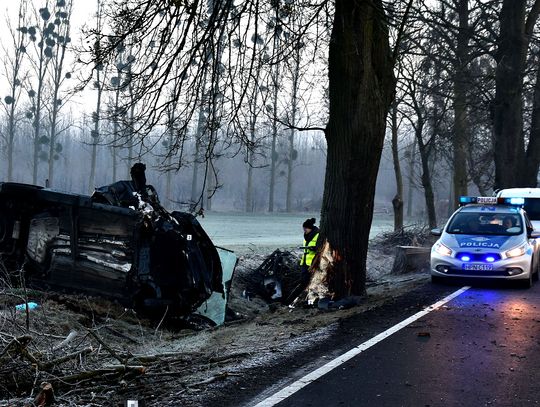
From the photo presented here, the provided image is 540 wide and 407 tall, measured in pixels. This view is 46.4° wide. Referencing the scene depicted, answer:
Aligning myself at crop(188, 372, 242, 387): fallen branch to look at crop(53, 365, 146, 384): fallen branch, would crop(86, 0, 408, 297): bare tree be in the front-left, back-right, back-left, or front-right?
back-right

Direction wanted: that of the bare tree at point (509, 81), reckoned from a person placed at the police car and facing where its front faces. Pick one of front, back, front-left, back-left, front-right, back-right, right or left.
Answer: back

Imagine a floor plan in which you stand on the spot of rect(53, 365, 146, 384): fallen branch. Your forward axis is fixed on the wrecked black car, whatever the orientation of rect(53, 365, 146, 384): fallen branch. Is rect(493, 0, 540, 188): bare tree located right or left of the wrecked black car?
right

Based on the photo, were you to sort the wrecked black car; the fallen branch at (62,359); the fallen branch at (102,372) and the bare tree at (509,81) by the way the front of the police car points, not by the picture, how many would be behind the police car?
1

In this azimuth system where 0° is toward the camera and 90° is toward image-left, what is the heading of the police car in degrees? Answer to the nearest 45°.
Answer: approximately 0°

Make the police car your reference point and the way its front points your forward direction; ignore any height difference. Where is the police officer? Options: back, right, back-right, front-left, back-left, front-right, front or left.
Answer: right

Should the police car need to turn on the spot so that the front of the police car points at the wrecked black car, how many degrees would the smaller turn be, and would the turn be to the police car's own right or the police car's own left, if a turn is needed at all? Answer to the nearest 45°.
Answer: approximately 45° to the police car's own right

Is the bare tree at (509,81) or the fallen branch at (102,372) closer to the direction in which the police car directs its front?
the fallen branch

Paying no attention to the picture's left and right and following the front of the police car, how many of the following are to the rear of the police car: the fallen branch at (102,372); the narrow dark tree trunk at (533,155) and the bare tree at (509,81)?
2

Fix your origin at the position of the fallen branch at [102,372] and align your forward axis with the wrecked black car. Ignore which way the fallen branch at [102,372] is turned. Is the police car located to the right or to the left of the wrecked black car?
right

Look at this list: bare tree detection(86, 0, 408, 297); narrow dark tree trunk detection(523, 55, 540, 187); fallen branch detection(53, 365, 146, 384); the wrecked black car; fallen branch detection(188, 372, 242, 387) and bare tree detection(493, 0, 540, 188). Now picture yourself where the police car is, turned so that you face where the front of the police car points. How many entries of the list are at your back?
2

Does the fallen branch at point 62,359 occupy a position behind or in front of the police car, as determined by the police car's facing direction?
in front

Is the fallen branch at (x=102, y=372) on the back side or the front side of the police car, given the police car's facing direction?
on the front side

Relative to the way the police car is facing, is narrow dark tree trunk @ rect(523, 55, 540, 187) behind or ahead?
behind
